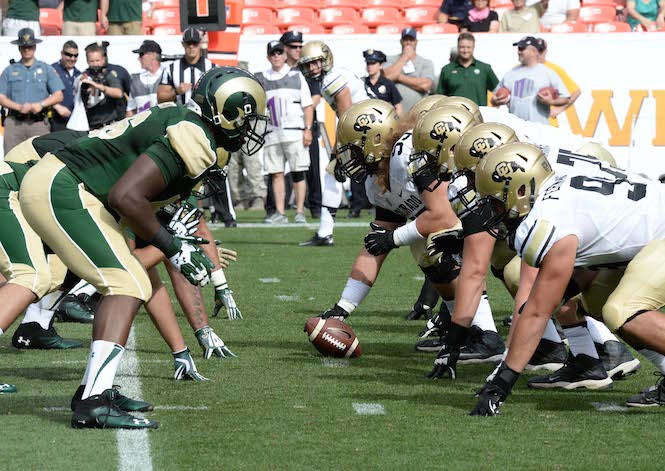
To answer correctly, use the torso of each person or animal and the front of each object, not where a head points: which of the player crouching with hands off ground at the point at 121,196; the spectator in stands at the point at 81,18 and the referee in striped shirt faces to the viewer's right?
the player crouching with hands off ground

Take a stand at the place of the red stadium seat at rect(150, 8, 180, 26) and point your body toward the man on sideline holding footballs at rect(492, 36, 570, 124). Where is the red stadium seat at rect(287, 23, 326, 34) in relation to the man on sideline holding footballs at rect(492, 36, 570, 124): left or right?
left

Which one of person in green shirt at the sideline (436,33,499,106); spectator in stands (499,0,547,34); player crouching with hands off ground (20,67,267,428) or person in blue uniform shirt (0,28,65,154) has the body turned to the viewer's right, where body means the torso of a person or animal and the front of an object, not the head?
the player crouching with hands off ground

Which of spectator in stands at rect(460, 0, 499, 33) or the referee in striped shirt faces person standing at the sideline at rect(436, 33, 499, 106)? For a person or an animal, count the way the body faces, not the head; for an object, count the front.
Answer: spectator in stands at rect(460, 0, 499, 33)

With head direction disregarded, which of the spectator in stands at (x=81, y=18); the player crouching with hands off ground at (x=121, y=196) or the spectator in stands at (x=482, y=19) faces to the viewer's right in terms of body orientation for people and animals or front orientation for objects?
the player crouching with hands off ground

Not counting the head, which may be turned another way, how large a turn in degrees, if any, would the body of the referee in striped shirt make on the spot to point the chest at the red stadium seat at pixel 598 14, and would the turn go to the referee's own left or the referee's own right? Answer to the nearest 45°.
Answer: approximately 135° to the referee's own left

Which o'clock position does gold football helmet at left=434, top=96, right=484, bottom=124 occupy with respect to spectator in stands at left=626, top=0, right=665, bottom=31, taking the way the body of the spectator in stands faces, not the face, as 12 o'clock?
The gold football helmet is roughly at 12 o'clock from the spectator in stands.

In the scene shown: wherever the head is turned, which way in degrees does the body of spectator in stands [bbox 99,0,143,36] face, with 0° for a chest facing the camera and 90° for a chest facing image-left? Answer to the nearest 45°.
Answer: approximately 0°
